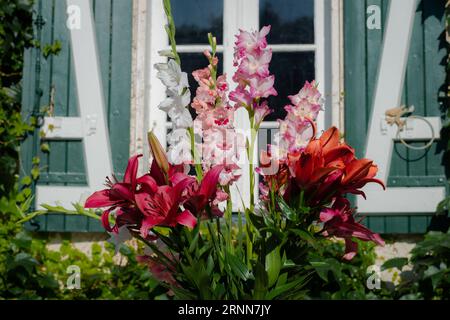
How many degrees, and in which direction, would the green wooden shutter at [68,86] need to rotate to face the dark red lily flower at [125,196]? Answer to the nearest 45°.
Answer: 0° — it already faces it

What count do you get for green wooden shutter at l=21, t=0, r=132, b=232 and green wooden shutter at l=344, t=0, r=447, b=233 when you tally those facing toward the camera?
2

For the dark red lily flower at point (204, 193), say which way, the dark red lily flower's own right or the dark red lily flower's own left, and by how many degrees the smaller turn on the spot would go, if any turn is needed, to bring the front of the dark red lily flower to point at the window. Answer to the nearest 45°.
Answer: approximately 135° to the dark red lily flower's own left

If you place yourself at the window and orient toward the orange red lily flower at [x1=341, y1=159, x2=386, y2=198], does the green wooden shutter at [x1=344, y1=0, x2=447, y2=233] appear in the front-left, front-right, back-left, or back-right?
front-left

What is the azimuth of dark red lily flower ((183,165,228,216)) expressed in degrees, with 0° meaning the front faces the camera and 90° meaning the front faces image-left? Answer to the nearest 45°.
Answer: approximately 315°

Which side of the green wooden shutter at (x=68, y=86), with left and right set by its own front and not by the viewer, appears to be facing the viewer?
front

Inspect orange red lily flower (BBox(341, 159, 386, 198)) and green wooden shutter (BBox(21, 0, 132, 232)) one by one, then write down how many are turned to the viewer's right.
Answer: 1

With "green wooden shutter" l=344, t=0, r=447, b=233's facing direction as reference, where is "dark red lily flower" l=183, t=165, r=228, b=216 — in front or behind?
in front

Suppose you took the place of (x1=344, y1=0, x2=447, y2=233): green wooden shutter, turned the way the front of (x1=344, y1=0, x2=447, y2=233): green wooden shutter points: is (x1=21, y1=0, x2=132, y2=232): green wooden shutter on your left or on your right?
on your right

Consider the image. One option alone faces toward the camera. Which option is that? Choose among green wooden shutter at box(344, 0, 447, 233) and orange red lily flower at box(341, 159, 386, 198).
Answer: the green wooden shutter

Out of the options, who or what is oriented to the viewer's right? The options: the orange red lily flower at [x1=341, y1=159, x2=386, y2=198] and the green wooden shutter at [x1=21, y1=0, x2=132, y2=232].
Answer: the orange red lily flower
